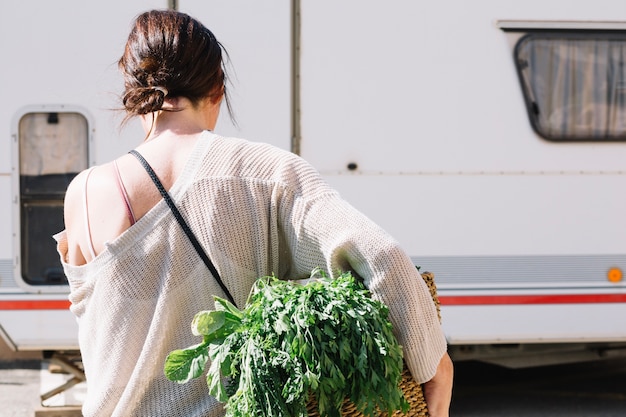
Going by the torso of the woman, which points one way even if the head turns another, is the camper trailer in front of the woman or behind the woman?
in front

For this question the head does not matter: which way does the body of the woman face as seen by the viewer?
away from the camera
